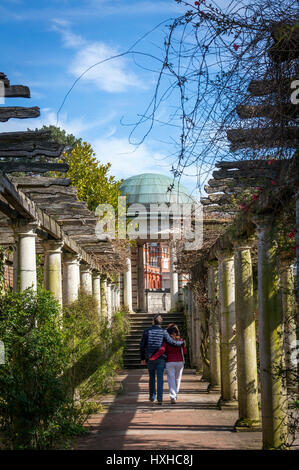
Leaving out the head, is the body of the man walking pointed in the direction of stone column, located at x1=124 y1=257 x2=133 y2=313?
yes

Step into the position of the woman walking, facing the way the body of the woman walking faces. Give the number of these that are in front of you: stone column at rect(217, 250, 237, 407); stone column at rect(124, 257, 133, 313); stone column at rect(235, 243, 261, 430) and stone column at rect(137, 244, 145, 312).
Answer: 2

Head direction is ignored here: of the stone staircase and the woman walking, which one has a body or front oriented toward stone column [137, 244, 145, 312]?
the woman walking

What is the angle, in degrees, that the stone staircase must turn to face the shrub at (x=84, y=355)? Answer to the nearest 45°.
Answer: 0° — it already faces it

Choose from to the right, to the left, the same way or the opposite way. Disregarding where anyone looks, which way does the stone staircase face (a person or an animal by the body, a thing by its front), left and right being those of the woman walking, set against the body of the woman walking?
the opposite way

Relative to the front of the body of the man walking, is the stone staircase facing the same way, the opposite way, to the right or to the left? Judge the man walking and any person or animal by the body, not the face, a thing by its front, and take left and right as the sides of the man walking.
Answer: the opposite way

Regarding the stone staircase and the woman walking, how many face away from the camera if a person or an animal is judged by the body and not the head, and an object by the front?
1

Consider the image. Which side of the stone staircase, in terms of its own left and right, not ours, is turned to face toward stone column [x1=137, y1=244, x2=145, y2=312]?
back

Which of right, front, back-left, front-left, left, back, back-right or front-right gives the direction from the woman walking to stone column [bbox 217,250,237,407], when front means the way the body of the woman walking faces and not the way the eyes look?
back-right

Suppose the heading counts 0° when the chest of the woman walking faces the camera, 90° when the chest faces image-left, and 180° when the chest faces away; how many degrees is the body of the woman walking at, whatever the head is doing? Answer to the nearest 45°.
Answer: approximately 180°

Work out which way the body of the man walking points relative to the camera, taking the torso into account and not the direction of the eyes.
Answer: away from the camera

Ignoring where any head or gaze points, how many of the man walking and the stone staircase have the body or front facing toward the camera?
1
